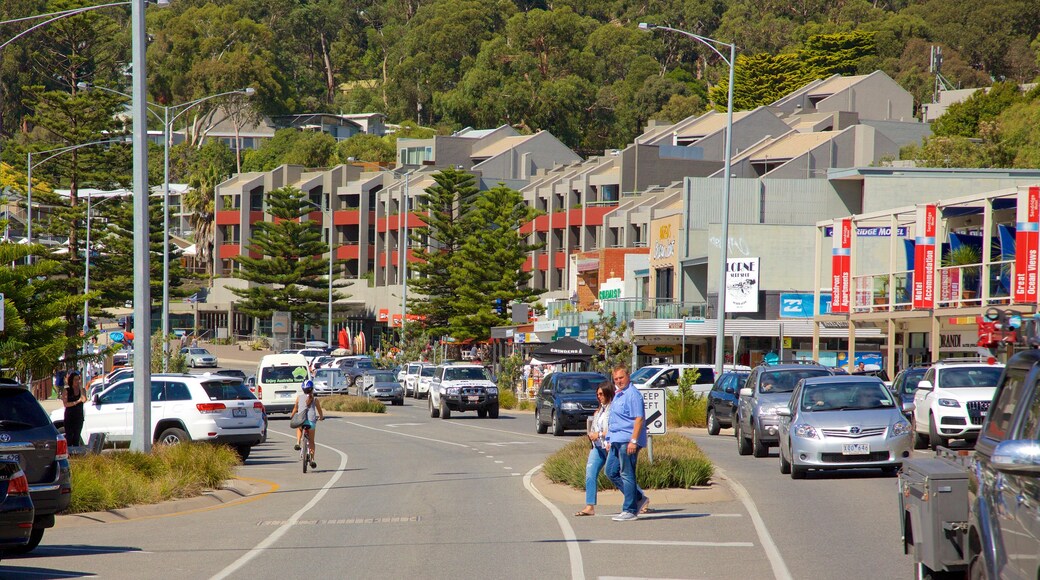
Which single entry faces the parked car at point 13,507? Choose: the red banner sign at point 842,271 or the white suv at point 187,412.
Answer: the red banner sign

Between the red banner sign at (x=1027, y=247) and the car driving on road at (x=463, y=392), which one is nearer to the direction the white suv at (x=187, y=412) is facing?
the car driving on road

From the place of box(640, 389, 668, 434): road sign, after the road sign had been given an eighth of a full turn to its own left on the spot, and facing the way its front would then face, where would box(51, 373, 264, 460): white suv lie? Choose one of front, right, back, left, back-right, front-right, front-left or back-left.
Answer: back

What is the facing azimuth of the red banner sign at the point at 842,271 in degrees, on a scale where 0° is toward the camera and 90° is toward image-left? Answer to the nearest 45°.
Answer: approximately 0°
